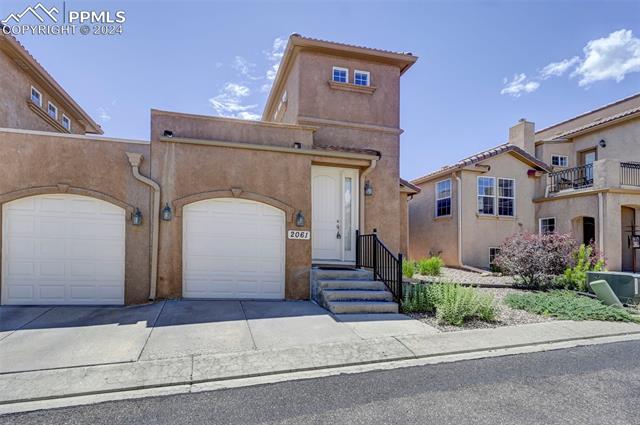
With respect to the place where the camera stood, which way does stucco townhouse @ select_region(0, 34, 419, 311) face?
facing the viewer

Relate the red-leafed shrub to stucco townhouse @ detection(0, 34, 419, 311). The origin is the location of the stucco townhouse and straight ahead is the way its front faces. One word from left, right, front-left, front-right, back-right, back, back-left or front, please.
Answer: left

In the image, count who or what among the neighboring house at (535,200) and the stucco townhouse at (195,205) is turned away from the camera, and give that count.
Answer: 0

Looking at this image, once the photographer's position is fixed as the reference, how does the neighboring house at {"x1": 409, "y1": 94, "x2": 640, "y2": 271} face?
facing the viewer and to the left of the viewer
